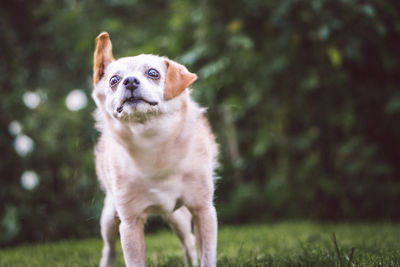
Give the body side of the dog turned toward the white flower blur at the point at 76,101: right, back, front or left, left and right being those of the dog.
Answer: back

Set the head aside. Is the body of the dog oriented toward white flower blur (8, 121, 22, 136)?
no

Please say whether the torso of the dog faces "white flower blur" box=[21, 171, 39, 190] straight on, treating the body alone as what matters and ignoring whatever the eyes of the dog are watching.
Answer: no

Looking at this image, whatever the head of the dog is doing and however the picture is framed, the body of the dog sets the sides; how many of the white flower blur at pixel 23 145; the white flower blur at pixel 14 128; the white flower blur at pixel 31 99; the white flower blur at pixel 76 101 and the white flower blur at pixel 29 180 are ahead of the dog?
0

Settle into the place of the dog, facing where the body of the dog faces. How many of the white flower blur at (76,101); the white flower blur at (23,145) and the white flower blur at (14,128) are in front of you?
0

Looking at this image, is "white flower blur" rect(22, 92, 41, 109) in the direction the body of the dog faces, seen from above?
no

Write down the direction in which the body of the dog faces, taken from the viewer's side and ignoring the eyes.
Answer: toward the camera
